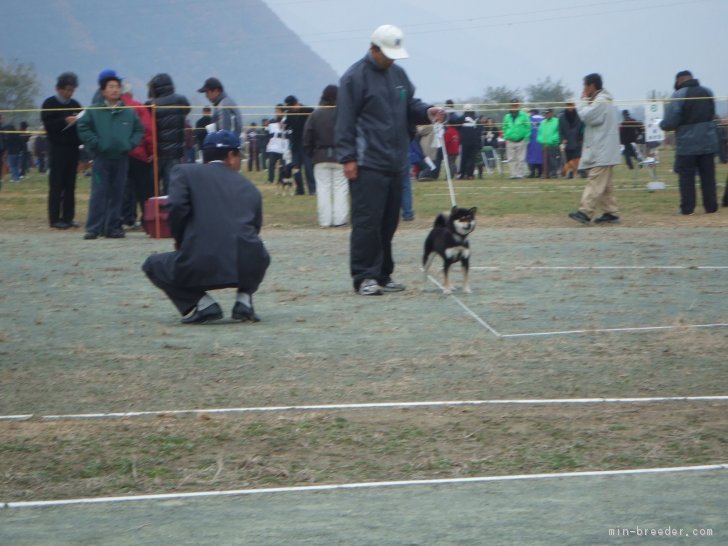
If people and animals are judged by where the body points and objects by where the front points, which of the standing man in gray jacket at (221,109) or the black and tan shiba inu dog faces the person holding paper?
the standing man in gray jacket

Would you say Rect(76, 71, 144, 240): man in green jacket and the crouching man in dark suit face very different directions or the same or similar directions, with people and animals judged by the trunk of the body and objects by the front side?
very different directions

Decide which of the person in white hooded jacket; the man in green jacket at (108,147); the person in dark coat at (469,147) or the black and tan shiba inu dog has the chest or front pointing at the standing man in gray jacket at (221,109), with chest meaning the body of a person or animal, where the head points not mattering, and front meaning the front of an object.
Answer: the person in white hooded jacket

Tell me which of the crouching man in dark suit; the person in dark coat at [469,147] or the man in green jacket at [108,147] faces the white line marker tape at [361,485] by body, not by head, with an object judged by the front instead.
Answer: the man in green jacket

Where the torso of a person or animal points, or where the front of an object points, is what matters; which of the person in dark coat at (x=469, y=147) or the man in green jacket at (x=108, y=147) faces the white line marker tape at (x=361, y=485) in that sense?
the man in green jacket

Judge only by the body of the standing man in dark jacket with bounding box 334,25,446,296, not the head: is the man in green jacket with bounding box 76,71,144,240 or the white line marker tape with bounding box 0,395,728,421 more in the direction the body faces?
the white line marker tape

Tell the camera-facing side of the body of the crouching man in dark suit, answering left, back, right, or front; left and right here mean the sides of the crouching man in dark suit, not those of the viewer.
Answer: back

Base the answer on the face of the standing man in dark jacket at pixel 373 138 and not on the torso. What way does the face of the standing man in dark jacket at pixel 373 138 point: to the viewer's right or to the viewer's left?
to the viewer's right

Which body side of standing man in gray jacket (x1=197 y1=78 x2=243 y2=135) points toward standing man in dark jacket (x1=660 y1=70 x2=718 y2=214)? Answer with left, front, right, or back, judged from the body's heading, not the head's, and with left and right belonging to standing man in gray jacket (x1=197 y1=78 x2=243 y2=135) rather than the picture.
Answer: back

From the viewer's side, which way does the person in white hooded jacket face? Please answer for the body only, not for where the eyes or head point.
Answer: to the viewer's left
